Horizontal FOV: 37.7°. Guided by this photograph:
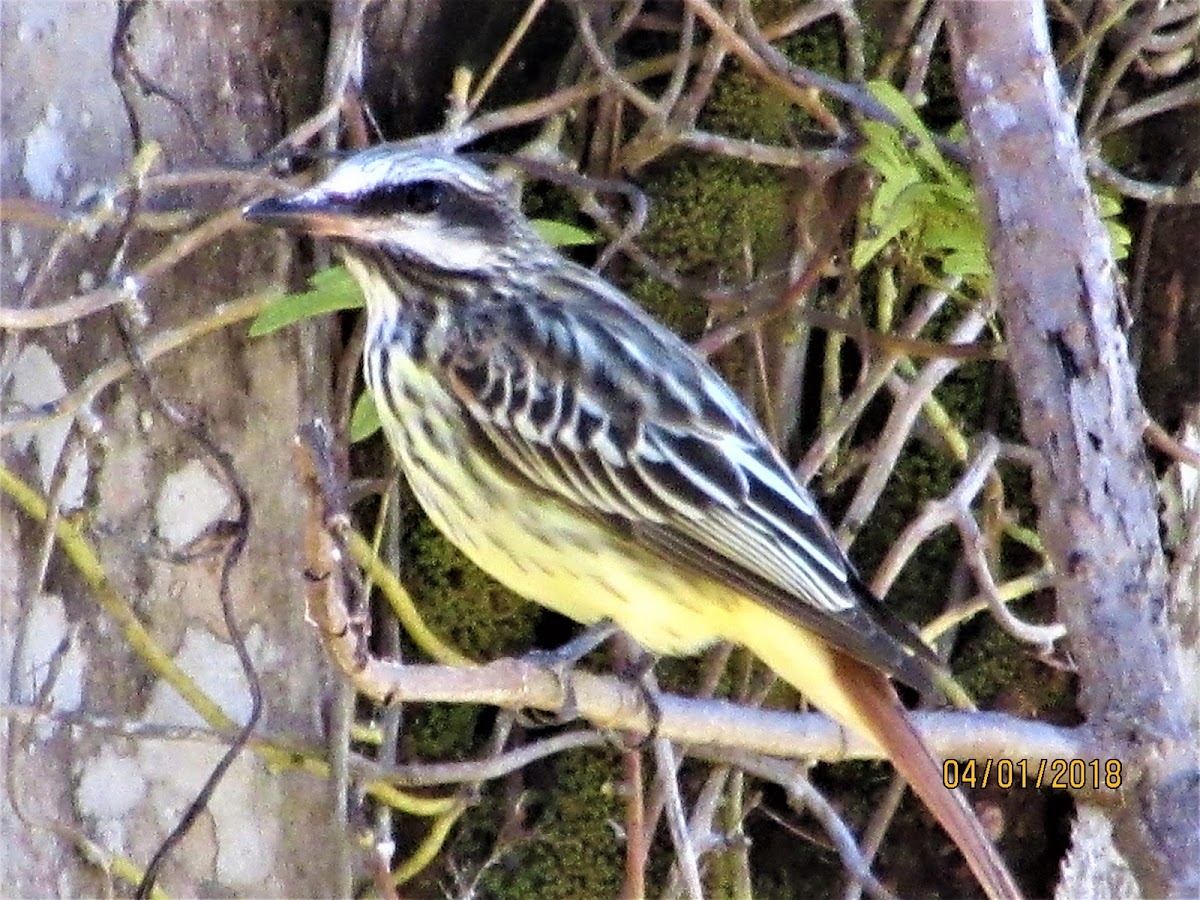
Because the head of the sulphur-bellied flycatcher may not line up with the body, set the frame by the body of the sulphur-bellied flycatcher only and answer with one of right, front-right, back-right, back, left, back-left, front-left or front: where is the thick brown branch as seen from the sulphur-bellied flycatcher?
back-left

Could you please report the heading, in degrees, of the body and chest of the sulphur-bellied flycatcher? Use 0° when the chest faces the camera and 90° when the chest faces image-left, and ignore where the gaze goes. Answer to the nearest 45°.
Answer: approximately 90°

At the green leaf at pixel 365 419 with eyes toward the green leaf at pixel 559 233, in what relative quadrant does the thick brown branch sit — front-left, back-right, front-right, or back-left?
front-right

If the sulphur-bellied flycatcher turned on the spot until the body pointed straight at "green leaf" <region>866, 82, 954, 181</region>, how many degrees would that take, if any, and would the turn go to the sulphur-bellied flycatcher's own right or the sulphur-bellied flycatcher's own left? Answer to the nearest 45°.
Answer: approximately 180°
